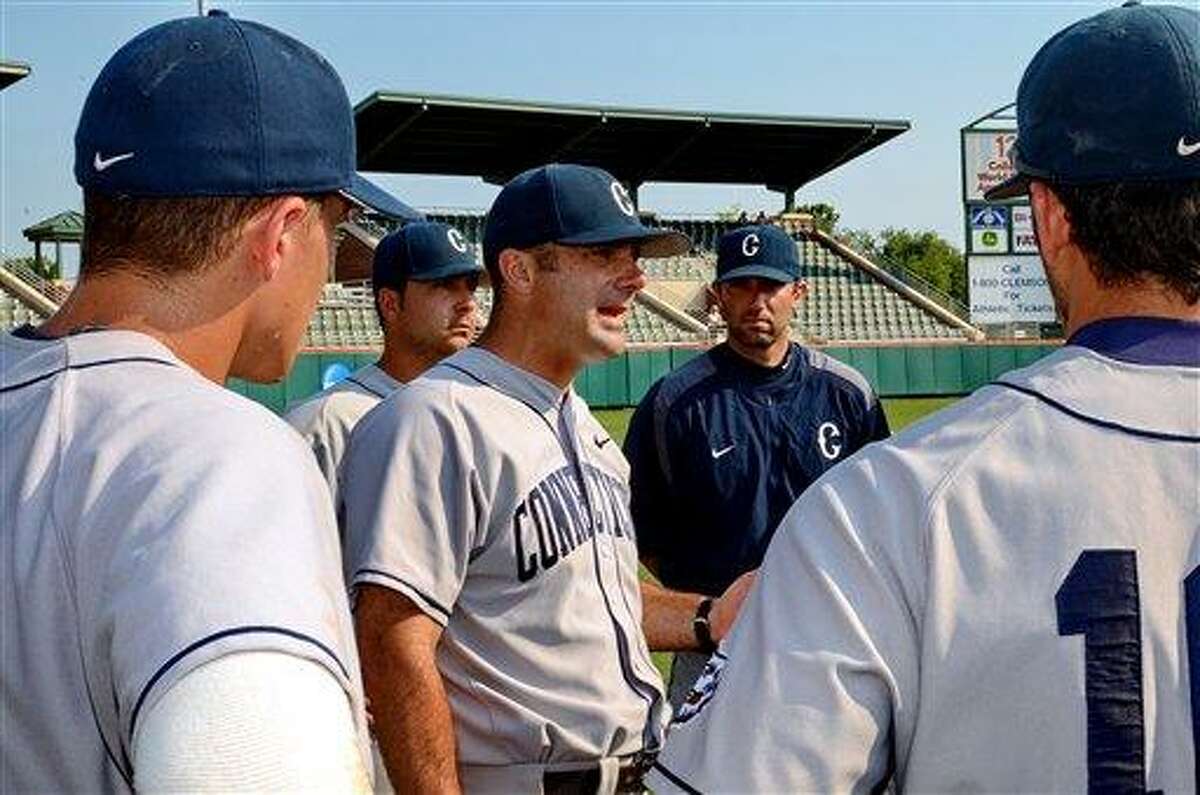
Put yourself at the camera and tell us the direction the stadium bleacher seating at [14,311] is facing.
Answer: facing the viewer and to the right of the viewer

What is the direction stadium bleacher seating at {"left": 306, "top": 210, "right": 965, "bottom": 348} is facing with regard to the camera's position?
facing the viewer

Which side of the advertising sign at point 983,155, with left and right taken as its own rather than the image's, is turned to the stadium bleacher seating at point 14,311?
right

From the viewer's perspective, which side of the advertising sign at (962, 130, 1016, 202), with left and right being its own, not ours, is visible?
front

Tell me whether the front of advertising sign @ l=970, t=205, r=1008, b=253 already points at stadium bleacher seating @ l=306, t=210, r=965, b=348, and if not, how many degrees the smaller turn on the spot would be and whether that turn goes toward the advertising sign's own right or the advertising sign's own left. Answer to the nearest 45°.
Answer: approximately 135° to the advertising sign's own right

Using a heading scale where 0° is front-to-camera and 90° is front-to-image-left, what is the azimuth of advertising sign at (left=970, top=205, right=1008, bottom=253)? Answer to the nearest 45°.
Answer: approximately 0°

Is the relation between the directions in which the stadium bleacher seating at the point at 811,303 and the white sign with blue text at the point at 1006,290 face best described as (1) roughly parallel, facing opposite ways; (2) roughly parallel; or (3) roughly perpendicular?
roughly parallel

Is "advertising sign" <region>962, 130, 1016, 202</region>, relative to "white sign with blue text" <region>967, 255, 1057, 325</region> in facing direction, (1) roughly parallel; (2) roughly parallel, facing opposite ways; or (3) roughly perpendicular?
roughly parallel

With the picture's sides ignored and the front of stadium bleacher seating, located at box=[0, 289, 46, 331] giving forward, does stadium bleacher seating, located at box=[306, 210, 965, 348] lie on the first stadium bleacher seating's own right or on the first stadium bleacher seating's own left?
on the first stadium bleacher seating's own left
